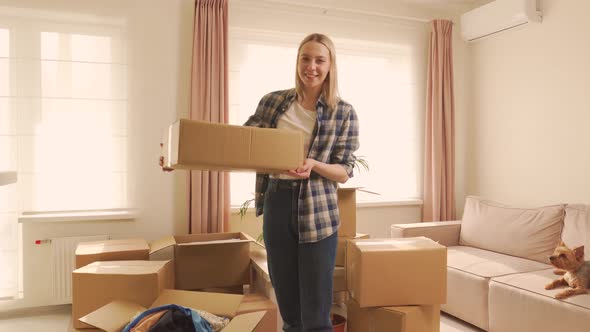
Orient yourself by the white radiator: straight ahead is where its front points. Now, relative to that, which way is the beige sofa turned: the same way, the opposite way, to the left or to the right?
to the right

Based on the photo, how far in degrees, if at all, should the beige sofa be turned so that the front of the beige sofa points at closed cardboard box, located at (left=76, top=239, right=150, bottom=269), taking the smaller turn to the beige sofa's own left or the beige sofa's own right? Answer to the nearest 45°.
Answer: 0° — it already faces it

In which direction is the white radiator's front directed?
toward the camera

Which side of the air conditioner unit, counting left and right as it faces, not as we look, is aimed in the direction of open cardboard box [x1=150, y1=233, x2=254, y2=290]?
front

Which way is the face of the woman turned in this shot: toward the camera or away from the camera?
toward the camera

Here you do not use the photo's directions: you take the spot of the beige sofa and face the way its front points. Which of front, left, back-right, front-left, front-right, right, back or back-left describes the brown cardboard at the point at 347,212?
front

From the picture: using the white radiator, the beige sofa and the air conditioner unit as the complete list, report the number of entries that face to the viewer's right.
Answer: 0

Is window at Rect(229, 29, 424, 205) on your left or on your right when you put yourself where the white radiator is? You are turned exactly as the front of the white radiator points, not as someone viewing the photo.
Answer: on your left

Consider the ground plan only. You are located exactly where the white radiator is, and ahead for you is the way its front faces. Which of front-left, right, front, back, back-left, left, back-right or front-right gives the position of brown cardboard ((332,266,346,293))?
front-left

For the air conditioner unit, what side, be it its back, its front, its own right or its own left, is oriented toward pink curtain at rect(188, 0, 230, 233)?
front

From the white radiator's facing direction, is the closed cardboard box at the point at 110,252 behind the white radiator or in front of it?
in front

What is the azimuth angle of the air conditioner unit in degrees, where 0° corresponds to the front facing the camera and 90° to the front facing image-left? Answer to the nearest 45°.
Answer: approximately 45°

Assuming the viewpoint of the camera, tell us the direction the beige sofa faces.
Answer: facing the viewer and to the left of the viewer

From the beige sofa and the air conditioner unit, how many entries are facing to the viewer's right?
0
